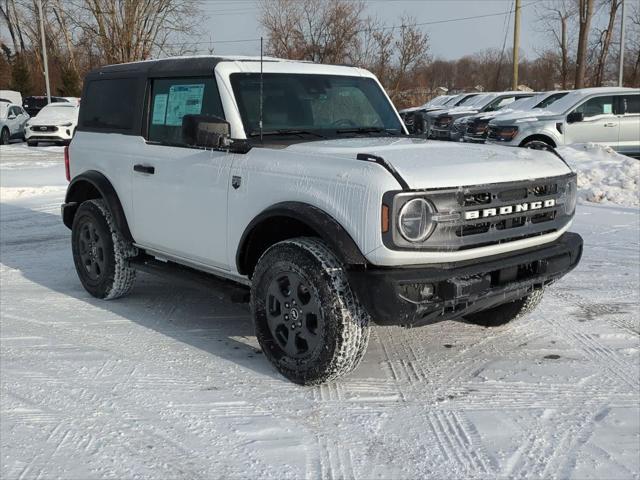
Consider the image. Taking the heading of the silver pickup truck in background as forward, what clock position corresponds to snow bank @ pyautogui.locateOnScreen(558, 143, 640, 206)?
The snow bank is roughly at 9 o'clock from the silver pickup truck in background.

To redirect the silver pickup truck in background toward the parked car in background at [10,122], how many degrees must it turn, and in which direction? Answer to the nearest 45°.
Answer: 0° — it already faces it

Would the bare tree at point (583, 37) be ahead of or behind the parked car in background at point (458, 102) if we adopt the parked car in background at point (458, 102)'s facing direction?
behind

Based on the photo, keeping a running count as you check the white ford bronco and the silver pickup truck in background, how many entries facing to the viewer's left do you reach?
1

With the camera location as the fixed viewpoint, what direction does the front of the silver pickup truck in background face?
facing to the left of the viewer

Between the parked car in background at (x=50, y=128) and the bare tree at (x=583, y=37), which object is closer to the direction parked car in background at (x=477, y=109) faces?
the parked car in background

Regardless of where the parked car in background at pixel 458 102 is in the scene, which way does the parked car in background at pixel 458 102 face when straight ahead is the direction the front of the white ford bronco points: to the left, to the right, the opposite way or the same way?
to the right
